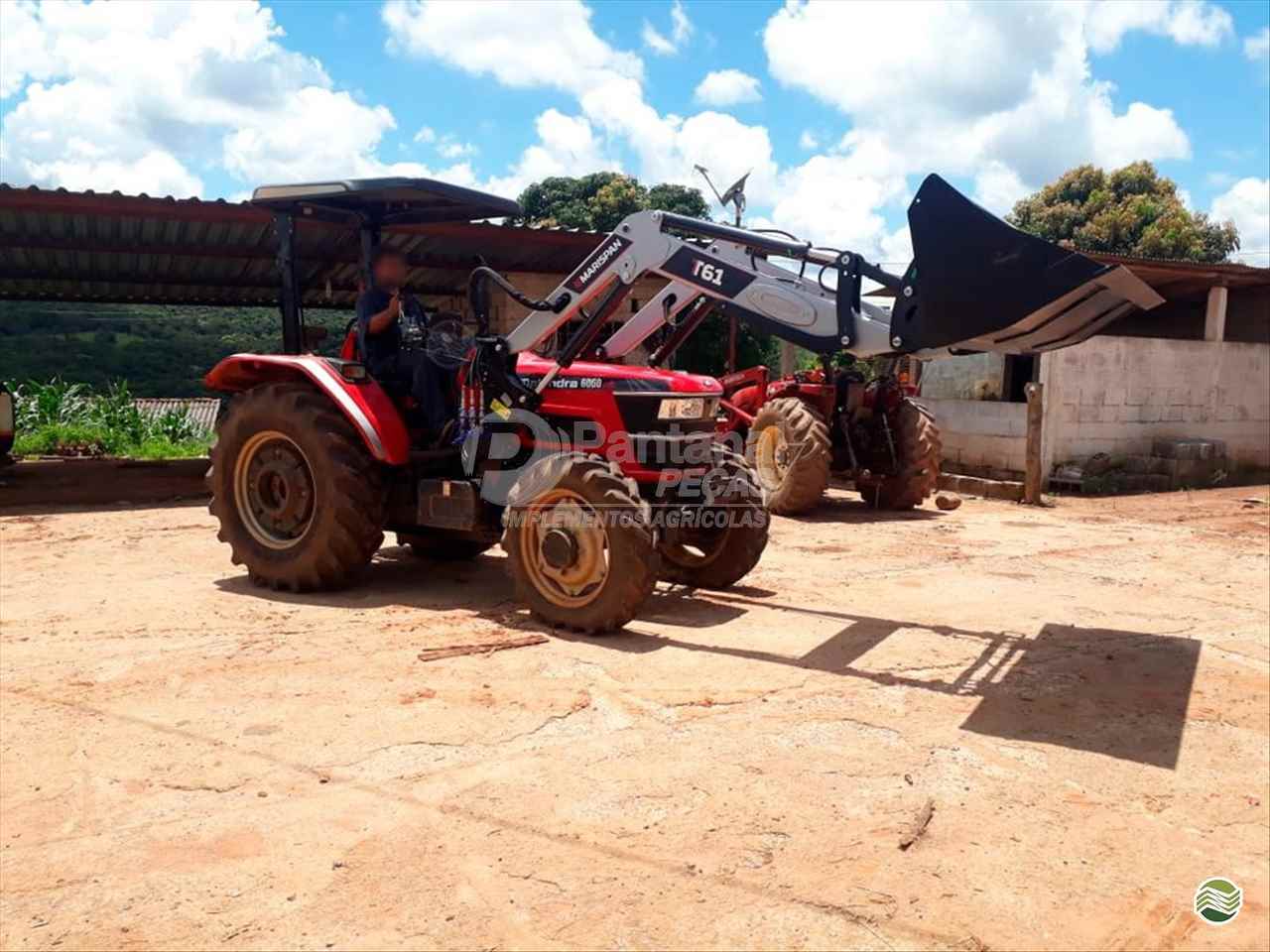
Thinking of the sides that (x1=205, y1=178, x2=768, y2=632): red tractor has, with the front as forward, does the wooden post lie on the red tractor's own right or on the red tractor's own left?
on the red tractor's own left

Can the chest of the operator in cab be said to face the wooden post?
no

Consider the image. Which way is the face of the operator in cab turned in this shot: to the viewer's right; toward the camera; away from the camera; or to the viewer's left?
toward the camera

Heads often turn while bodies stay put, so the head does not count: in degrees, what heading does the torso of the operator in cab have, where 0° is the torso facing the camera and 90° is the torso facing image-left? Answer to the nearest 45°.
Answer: approximately 315°

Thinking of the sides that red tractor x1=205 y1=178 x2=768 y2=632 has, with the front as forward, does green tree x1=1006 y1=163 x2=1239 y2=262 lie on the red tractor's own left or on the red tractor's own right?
on the red tractor's own left

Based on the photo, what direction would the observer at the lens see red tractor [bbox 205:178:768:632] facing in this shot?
facing the viewer and to the right of the viewer

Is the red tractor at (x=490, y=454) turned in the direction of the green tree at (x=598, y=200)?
no

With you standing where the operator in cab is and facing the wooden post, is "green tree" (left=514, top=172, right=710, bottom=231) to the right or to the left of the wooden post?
left

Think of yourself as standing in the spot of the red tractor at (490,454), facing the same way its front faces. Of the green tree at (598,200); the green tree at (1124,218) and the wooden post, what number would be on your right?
0

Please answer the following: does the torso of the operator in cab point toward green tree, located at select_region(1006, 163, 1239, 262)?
no
